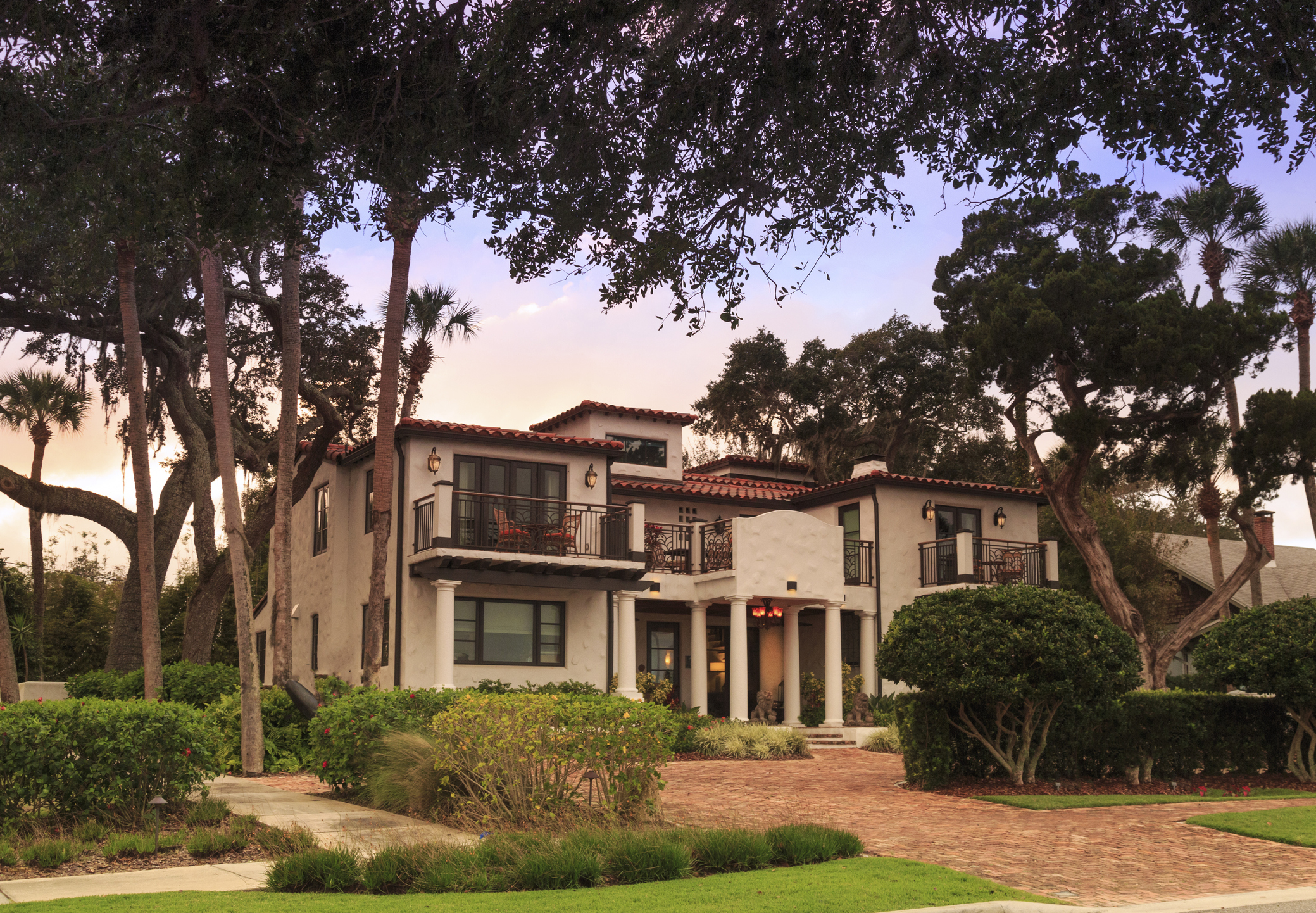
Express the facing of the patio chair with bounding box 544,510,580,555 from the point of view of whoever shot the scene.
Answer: facing the viewer and to the left of the viewer

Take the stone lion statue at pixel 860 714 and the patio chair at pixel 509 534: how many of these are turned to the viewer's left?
0

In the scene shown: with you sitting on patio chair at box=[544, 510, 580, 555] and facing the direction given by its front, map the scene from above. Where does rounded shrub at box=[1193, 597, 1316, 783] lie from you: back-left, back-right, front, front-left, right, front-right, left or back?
left

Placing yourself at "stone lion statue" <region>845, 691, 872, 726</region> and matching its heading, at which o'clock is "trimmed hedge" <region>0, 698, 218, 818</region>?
The trimmed hedge is roughly at 2 o'clock from the stone lion statue.

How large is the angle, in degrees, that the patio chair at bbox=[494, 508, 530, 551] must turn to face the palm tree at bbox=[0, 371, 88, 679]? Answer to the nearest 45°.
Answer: approximately 180°

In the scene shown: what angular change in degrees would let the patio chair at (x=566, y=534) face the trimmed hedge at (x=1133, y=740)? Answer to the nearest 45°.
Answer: approximately 90° to its left

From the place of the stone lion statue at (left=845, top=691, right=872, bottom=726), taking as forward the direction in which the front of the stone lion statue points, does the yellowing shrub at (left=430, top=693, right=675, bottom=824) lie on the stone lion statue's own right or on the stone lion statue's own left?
on the stone lion statue's own right

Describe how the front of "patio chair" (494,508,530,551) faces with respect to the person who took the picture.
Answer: facing the viewer and to the right of the viewer

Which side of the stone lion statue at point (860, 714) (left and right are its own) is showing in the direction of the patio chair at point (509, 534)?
right

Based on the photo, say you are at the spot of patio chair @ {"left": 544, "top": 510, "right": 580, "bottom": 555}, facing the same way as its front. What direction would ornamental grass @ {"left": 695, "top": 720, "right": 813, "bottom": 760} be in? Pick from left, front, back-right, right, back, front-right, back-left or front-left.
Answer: left

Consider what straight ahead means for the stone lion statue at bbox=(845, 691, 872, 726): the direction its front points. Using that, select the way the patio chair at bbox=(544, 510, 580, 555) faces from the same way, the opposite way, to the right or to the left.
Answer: to the right

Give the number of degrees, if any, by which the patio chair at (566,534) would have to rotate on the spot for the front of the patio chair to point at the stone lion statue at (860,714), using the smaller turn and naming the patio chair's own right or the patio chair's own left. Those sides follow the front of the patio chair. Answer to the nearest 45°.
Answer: approximately 180°

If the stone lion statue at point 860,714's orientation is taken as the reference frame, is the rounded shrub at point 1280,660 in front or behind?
in front
